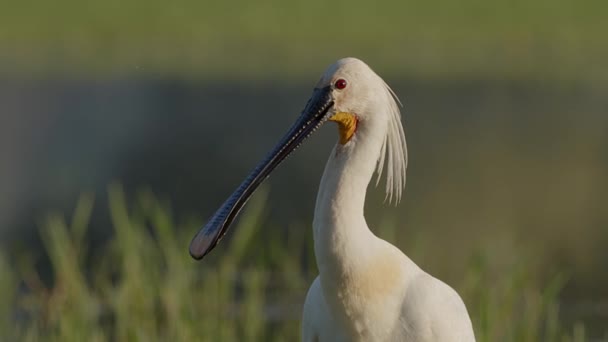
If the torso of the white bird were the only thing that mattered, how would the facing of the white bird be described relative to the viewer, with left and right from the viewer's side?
facing the viewer and to the left of the viewer
